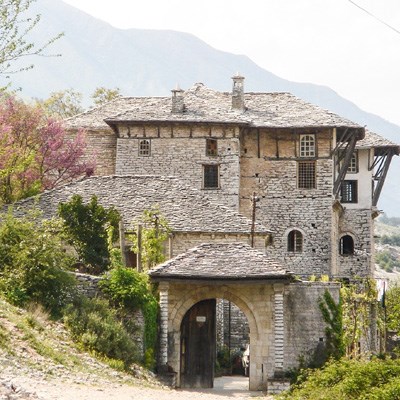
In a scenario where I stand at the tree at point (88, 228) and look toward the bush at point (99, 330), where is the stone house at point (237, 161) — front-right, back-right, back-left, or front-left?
back-left

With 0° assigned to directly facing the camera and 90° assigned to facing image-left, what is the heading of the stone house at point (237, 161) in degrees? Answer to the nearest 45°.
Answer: approximately 0°

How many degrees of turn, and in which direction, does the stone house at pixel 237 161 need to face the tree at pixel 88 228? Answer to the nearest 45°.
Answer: approximately 45° to its right

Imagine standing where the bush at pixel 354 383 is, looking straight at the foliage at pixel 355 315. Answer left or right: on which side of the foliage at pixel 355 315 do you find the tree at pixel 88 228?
left

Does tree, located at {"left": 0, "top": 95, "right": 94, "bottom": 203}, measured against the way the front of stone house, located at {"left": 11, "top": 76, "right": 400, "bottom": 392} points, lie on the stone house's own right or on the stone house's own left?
on the stone house's own right
